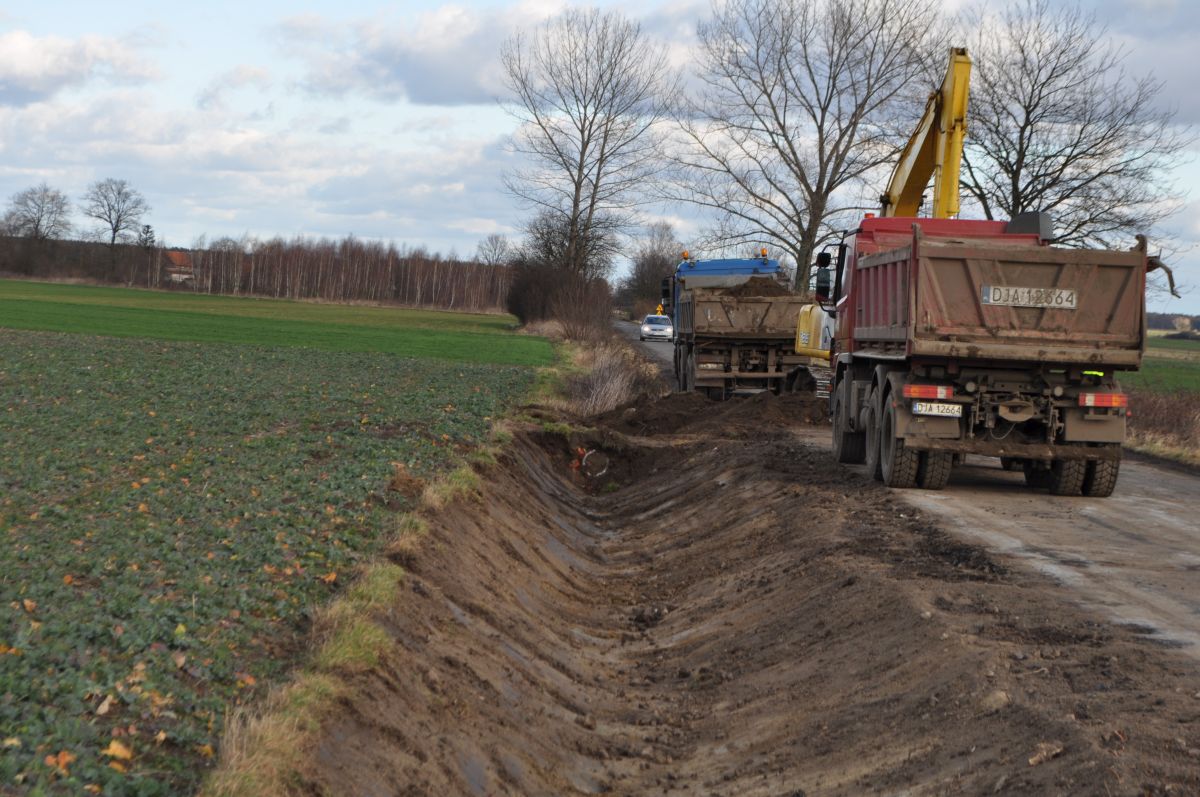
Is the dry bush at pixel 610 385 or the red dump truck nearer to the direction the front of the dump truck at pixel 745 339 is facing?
the dry bush

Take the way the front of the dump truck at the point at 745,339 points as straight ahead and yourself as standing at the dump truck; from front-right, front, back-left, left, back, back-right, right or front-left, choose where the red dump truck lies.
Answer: back

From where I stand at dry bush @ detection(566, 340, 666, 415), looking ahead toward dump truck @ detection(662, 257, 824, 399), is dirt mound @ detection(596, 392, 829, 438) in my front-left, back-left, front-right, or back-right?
front-right

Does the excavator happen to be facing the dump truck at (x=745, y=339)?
no

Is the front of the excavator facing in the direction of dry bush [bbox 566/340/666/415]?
no

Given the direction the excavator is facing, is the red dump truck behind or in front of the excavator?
in front

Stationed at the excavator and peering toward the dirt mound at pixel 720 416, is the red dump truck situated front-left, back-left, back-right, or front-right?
front-left

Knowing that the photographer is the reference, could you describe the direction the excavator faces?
facing the viewer and to the right of the viewer

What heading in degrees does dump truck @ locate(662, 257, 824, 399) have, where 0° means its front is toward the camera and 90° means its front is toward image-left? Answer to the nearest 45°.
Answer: approximately 180°
